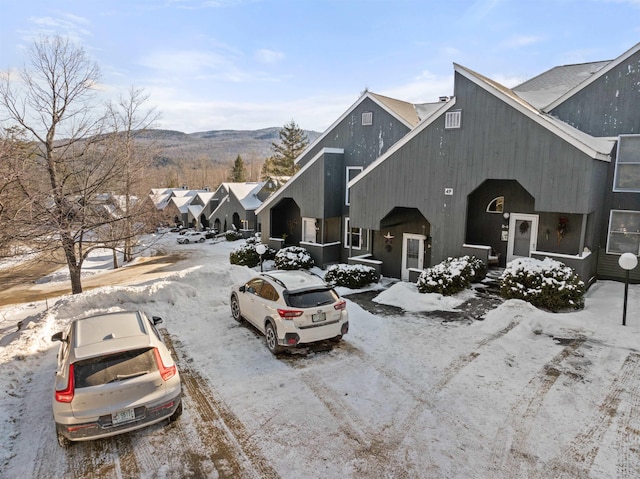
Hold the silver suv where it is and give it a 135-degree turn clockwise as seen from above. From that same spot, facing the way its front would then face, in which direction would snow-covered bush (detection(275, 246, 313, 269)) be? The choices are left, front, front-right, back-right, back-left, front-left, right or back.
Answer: left

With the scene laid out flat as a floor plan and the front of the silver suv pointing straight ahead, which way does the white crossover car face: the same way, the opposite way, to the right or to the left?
the same way

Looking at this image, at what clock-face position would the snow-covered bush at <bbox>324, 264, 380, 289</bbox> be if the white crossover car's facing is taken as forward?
The snow-covered bush is roughly at 2 o'clock from the white crossover car.

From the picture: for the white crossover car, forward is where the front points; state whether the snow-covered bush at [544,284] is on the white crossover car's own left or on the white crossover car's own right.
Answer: on the white crossover car's own right

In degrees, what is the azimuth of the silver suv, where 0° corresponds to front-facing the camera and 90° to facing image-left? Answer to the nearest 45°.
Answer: approximately 180°

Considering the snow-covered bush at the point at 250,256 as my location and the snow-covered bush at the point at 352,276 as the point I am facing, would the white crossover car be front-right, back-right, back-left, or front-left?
front-right

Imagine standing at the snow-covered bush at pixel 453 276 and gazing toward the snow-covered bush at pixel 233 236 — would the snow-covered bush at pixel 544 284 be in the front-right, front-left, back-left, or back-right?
back-right

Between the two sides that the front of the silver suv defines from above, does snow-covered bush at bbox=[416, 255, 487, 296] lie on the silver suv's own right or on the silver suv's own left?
on the silver suv's own right

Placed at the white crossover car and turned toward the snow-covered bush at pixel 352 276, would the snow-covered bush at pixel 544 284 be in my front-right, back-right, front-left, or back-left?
front-right

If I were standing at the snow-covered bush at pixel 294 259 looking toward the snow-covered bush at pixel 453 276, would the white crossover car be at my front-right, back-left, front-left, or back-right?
front-right

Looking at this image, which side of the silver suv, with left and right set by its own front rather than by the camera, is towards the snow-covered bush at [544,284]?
right

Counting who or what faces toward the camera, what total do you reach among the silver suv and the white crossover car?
0

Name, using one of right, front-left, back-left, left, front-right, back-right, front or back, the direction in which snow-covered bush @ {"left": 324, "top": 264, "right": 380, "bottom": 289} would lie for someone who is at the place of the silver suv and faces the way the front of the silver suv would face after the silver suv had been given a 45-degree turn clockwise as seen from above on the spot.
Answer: front

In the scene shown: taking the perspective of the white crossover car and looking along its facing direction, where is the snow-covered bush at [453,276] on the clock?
The snow-covered bush is roughly at 3 o'clock from the white crossover car.

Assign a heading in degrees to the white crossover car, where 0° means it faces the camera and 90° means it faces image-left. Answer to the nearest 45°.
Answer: approximately 135°

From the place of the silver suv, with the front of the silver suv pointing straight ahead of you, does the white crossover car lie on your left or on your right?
on your right
